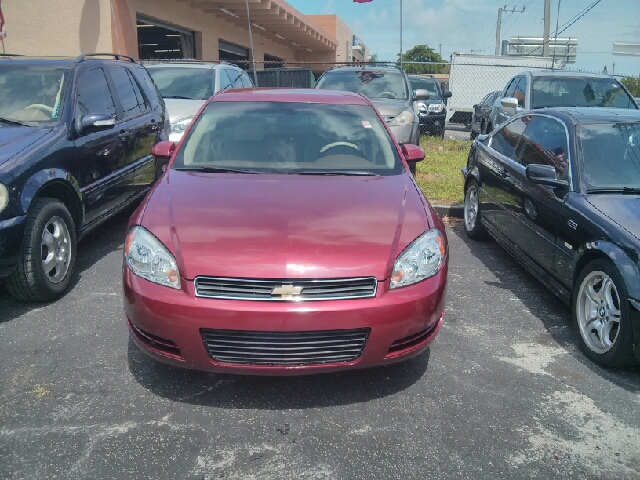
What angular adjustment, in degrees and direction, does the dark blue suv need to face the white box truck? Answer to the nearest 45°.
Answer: approximately 180°

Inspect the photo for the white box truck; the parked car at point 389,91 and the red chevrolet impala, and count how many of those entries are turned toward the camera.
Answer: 2

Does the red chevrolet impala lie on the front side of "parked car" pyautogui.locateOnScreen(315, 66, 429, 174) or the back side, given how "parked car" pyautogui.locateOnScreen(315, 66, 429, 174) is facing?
on the front side

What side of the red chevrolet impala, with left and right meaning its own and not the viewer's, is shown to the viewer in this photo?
front

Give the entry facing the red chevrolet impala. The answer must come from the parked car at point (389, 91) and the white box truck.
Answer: the parked car

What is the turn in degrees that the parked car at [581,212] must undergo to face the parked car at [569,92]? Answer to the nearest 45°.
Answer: approximately 135° to its left

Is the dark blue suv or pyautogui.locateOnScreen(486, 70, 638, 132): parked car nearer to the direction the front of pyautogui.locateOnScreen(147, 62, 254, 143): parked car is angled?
the dark blue suv

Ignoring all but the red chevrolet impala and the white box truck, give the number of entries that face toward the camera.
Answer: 1

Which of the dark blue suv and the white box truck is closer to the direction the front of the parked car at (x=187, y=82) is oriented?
the dark blue suv

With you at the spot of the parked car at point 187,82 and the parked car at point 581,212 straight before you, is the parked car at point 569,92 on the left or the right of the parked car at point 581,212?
left

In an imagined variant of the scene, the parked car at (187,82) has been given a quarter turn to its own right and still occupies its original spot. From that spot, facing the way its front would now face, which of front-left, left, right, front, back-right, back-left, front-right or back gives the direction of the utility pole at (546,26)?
right

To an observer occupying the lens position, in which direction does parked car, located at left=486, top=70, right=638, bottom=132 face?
facing the viewer and to the right of the viewer

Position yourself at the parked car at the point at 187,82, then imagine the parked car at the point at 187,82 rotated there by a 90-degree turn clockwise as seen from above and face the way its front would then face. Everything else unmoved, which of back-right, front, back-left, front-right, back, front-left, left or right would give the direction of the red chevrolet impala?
back-left

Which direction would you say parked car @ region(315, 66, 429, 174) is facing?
toward the camera

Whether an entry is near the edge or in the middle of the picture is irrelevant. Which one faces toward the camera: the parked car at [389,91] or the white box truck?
the parked car

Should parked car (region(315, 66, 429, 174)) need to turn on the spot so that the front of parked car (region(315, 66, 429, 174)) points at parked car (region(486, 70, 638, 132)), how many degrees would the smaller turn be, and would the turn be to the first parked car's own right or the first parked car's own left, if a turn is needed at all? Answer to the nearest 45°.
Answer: approximately 90° to the first parked car's own left

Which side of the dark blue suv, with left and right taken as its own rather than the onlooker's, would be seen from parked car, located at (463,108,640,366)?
left

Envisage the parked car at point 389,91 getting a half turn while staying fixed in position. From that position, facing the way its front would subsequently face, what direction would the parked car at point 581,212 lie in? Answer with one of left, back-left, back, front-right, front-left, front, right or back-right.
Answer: back

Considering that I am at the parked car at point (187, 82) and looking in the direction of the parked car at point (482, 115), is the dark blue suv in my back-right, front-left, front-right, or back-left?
back-right
